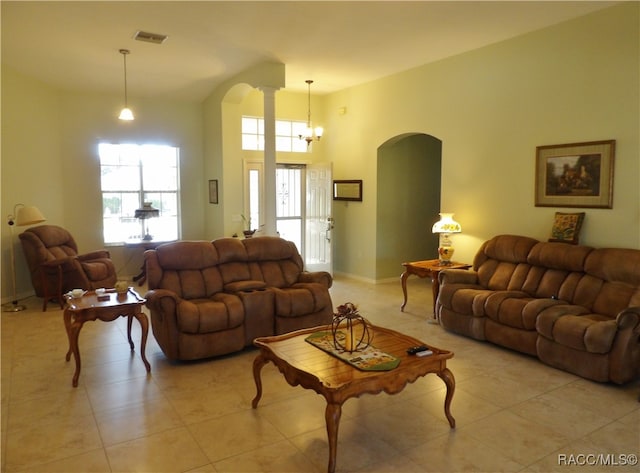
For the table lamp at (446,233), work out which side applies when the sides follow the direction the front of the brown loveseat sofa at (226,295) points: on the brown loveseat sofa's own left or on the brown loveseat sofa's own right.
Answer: on the brown loveseat sofa's own left

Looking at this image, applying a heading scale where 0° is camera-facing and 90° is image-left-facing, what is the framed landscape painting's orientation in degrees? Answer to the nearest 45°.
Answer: approximately 45°

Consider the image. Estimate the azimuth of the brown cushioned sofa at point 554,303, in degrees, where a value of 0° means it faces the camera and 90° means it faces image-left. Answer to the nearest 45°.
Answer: approximately 45°

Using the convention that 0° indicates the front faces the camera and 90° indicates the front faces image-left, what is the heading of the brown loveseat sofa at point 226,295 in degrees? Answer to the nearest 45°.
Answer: approximately 315°

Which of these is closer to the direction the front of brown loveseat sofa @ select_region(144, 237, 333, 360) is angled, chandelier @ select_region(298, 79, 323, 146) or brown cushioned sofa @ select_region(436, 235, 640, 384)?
the brown cushioned sofa
